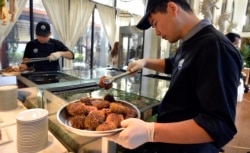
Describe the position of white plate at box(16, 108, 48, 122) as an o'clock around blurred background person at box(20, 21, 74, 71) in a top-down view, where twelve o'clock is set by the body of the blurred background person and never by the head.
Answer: The white plate is roughly at 12 o'clock from the blurred background person.

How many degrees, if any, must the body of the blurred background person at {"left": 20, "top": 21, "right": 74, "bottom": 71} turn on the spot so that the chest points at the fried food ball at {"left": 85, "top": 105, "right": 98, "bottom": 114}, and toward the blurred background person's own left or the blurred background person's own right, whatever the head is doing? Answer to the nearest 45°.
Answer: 0° — they already face it

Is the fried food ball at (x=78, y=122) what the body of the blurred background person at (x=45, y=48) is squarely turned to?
yes

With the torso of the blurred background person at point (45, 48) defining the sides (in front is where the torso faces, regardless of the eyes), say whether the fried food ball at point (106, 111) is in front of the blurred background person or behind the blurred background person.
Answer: in front

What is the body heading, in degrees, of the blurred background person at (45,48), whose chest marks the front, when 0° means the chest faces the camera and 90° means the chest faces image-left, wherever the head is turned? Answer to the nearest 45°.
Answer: approximately 0°

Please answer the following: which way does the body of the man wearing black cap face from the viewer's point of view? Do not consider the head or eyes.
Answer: to the viewer's left

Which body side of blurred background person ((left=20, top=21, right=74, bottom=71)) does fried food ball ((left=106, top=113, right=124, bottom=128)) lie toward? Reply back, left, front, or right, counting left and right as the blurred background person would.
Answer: front

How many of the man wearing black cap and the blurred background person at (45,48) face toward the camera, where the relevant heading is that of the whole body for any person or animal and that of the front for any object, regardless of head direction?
1
